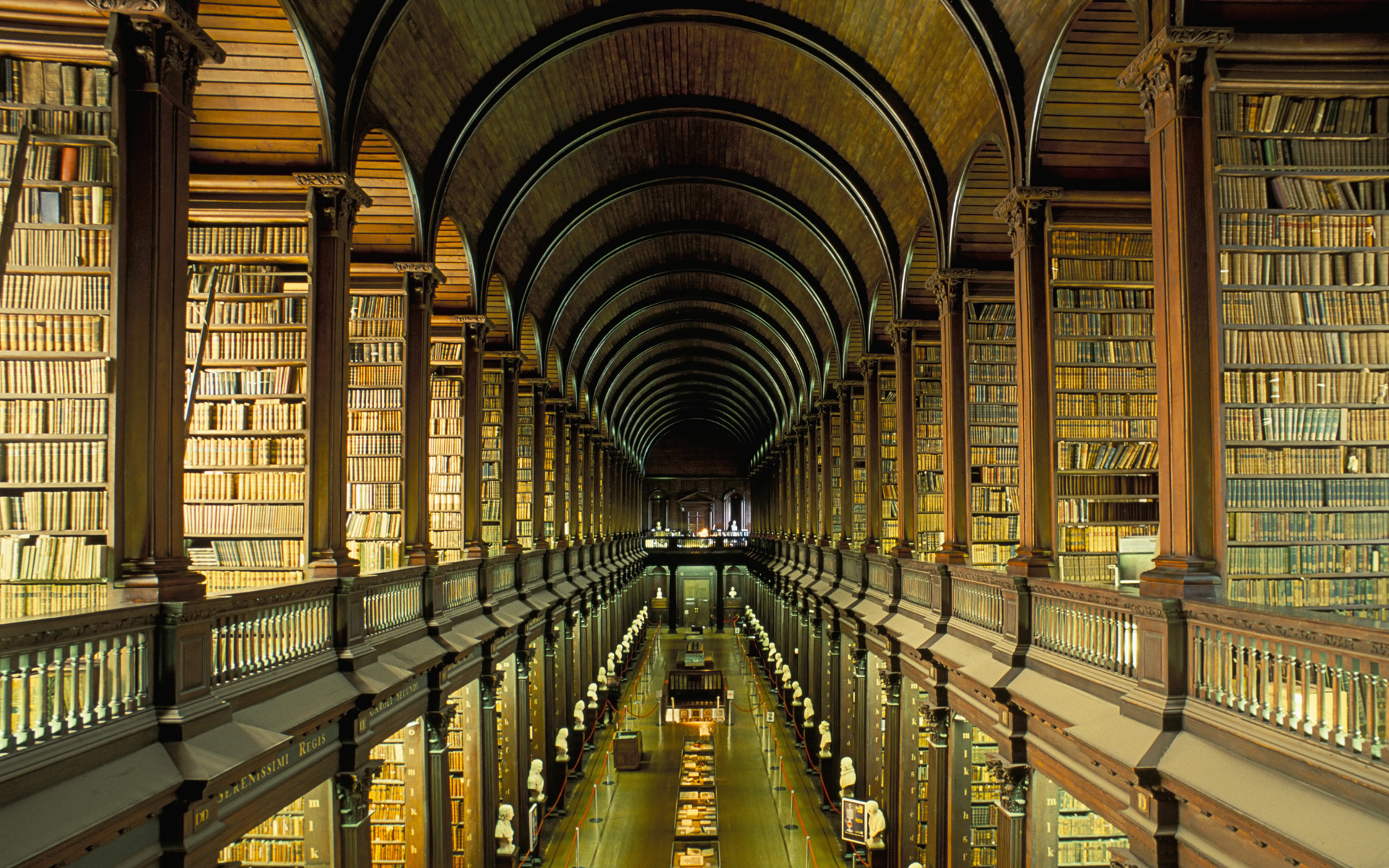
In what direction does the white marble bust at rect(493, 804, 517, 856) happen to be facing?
to the viewer's right

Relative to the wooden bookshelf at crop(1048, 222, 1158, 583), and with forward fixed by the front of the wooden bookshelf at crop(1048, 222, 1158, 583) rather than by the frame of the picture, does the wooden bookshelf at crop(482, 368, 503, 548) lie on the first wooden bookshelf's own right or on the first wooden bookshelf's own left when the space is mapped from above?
on the first wooden bookshelf's own right

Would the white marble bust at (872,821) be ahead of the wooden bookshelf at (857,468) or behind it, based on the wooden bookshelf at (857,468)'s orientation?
ahead

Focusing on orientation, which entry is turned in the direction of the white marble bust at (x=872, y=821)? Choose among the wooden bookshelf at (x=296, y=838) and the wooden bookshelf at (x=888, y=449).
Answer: the wooden bookshelf at (x=888, y=449)

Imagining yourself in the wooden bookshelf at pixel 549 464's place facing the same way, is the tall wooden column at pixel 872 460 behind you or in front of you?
in front
